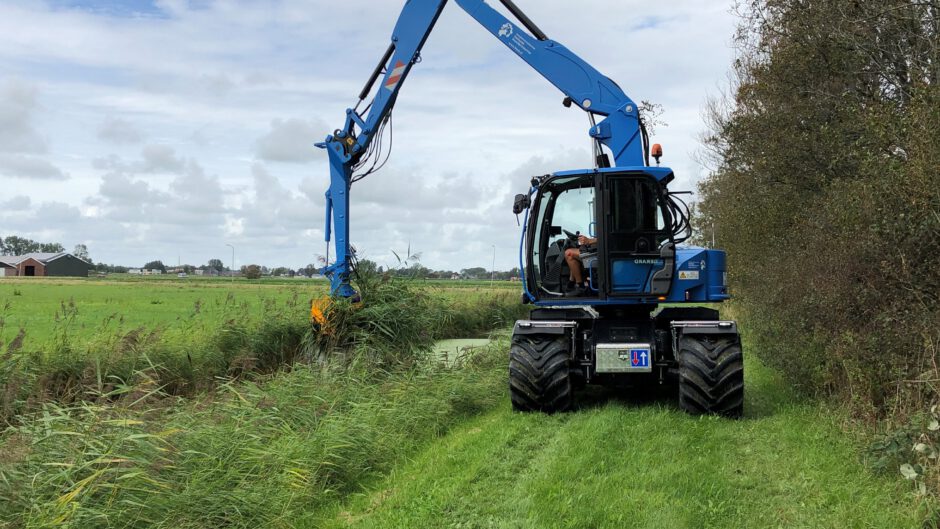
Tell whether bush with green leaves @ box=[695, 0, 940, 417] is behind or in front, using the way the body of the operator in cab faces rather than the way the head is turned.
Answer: behind

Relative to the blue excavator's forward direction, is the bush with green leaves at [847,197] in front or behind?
behind
